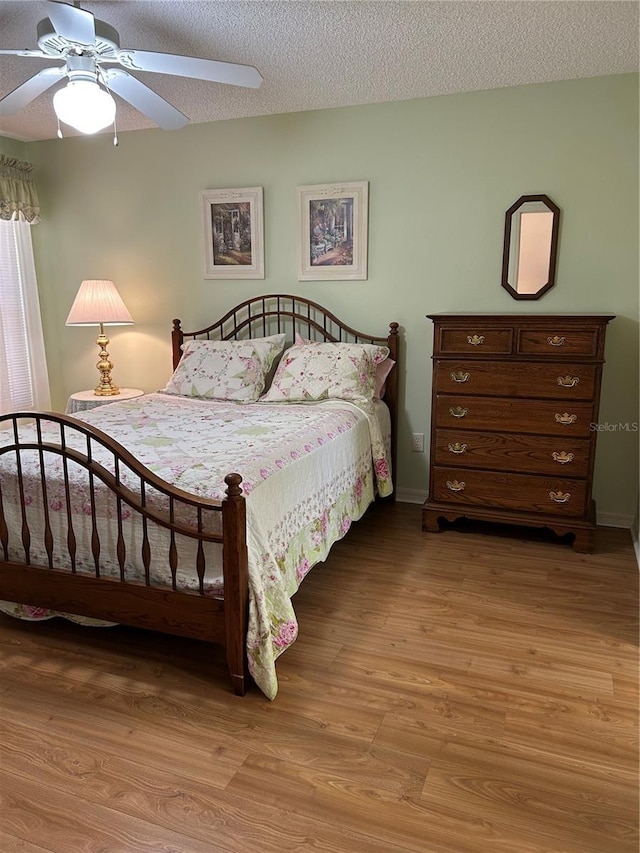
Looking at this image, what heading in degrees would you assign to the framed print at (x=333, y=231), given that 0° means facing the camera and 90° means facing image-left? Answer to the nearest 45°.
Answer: approximately 0°

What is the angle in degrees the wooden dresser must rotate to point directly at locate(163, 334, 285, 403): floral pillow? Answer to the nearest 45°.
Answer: approximately 90° to its right

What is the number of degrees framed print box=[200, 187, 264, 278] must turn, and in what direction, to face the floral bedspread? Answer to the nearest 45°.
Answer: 0° — it already faces it

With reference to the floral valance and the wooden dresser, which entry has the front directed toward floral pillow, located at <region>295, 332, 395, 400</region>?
the floral valance

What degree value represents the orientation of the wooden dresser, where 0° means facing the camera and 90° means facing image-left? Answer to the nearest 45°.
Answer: approximately 0°

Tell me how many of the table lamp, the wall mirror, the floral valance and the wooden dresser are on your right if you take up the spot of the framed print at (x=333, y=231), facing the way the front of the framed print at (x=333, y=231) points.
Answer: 2

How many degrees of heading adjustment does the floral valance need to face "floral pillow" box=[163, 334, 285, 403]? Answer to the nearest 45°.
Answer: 0° — it already faces it

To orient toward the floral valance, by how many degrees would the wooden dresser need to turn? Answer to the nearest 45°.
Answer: approximately 90° to its right

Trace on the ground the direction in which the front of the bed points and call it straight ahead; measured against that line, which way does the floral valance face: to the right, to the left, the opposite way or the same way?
to the left

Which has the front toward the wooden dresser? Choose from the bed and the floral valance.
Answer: the floral valance
